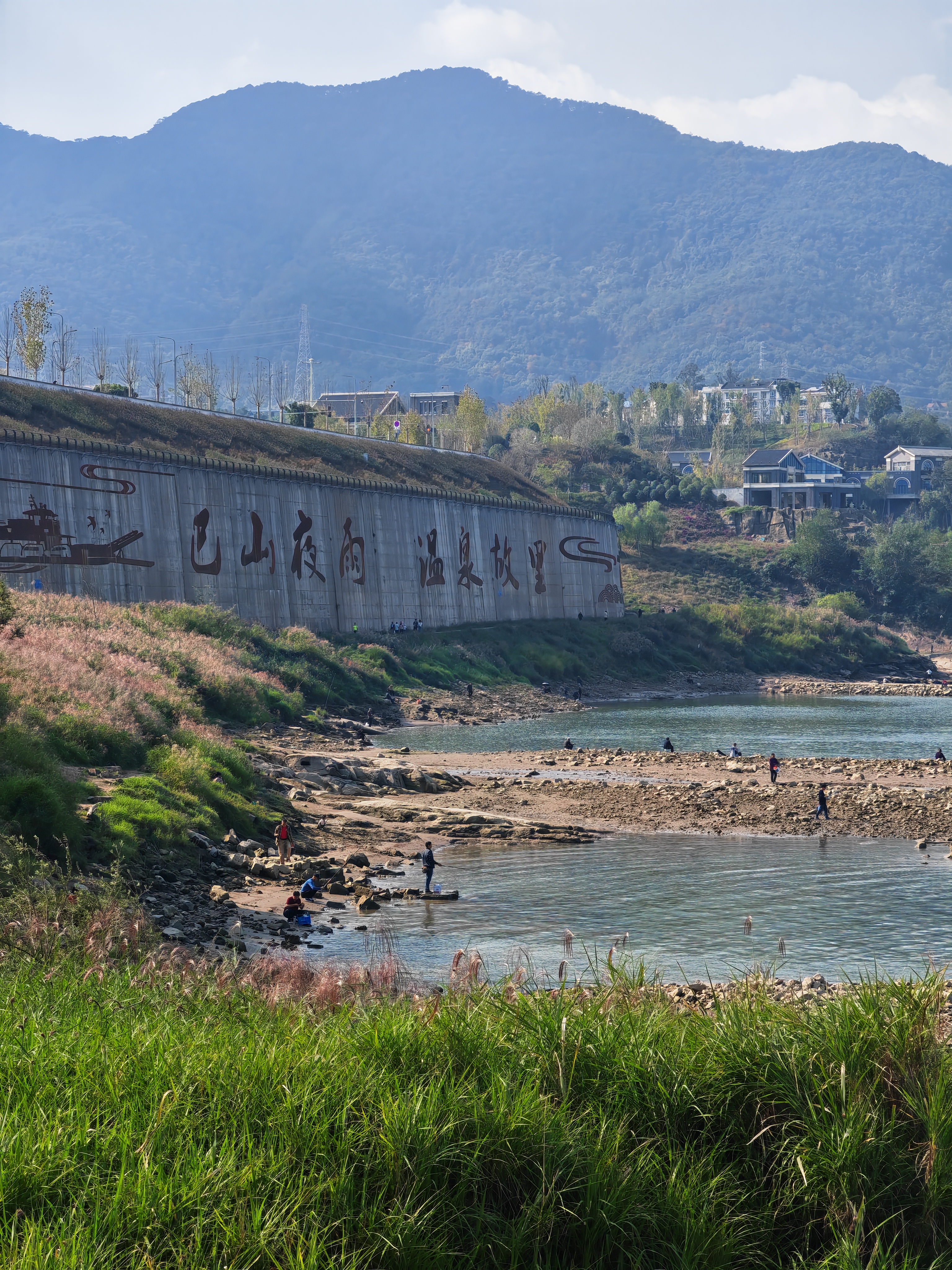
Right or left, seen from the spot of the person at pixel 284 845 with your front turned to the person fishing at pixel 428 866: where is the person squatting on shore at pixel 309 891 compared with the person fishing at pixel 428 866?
right

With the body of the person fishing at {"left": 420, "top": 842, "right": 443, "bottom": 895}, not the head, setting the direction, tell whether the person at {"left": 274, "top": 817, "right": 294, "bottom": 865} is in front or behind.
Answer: behind

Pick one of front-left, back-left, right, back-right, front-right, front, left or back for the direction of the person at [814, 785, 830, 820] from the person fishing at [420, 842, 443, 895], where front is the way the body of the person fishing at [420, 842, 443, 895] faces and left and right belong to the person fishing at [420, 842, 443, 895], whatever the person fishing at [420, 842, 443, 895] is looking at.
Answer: front-left

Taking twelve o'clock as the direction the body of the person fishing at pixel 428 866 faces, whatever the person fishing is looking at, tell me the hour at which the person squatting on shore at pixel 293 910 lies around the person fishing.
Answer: The person squatting on shore is roughly at 4 o'clock from the person fishing.

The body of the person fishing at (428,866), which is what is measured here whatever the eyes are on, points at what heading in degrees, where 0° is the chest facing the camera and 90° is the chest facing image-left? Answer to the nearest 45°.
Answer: approximately 270°

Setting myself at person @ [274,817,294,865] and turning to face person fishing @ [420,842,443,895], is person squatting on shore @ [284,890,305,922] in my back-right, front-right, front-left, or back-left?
front-right

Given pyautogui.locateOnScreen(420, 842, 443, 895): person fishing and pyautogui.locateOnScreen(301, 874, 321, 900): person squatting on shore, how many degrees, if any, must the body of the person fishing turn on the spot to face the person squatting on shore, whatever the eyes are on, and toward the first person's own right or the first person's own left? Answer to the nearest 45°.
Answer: approximately 135° to the first person's own right

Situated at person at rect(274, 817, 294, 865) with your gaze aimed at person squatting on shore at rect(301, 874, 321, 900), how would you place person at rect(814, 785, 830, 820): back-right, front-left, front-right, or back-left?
back-left
